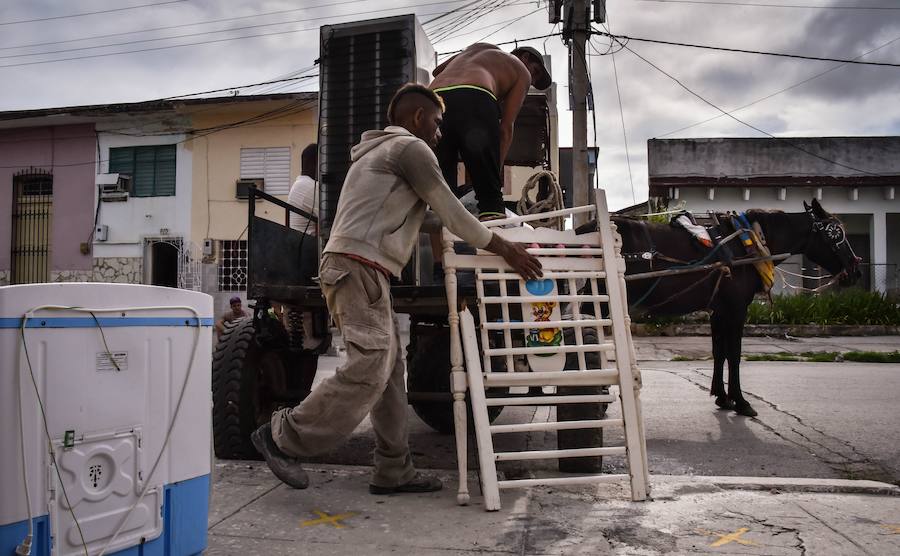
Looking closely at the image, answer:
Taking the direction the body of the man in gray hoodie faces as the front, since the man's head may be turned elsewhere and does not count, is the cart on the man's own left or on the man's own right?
on the man's own left

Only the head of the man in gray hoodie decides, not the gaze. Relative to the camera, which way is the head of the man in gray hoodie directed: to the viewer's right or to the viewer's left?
to the viewer's right

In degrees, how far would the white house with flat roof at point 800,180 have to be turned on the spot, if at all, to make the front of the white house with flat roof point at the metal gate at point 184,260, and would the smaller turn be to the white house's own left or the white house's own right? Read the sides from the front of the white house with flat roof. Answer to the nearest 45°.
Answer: approximately 45° to the white house's own right

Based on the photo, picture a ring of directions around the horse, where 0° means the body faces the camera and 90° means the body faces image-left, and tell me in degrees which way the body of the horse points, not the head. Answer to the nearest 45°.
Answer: approximately 270°

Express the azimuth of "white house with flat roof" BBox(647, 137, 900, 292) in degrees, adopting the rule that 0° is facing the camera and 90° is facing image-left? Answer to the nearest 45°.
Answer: approximately 0°

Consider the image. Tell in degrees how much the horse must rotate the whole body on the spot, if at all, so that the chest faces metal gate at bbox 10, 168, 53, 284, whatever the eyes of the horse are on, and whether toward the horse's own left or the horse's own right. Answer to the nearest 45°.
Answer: approximately 180°

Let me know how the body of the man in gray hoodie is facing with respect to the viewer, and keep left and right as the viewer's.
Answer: facing to the right of the viewer

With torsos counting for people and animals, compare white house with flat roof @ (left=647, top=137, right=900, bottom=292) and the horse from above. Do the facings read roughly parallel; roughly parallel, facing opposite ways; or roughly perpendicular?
roughly perpendicular

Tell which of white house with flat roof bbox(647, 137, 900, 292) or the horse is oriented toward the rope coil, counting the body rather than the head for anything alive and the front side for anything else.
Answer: the white house with flat roof

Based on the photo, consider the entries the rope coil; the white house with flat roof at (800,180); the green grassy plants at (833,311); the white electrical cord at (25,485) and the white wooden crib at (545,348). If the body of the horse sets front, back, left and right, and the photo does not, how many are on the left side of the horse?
2
